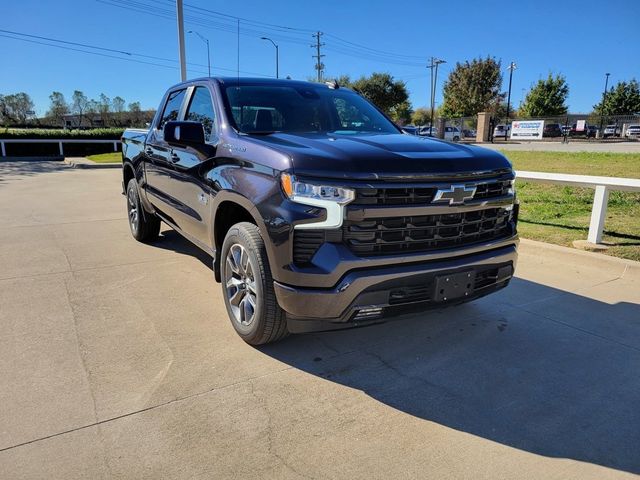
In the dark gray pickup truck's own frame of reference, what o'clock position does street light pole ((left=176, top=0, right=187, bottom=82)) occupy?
The street light pole is roughly at 7 o'clock from the dark gray pickup truck.

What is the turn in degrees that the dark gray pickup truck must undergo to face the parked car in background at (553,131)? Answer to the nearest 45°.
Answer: approximately 90° to its left

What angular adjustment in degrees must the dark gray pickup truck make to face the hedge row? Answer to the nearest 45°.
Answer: approximately 180°

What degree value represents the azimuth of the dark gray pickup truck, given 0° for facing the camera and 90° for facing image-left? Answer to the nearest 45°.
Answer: approximately 315°

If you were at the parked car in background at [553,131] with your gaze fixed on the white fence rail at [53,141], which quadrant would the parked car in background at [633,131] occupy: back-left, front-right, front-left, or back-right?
back-left

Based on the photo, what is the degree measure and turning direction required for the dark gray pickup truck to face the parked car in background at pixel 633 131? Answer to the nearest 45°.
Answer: approximately 90° to its left

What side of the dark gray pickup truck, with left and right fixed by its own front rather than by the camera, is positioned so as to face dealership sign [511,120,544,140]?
left
